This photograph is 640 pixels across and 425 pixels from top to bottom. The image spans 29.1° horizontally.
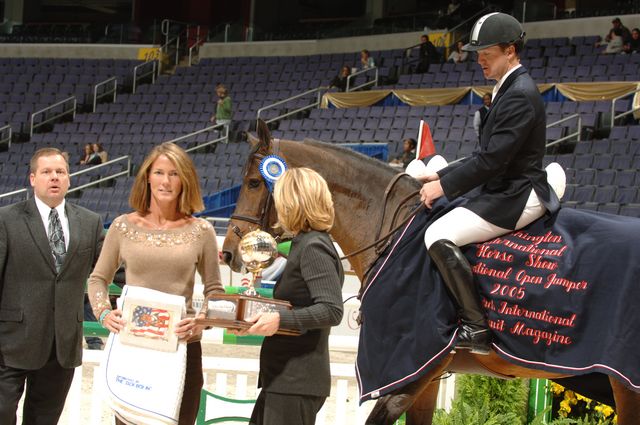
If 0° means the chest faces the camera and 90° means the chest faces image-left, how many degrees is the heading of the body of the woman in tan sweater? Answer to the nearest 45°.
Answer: approximately 0°

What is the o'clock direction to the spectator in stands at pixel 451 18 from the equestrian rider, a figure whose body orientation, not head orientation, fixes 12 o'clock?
The spectator in stands is roughly at 3 o'clock from the equestrian rider.

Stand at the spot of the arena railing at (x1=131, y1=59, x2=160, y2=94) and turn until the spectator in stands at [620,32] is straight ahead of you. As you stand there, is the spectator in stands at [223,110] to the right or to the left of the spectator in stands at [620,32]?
right

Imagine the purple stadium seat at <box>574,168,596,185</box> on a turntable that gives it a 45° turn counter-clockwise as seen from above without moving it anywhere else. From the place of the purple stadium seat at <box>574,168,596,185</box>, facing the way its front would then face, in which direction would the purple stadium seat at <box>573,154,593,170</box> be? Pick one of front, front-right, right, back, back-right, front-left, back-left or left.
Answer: back

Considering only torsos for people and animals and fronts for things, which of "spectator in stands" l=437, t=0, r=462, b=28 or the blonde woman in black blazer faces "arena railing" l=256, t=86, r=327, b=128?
the spectator in stands

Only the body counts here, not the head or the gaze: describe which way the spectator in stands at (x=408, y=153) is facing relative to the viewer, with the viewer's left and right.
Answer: facing the viewer and to the left of the viewer

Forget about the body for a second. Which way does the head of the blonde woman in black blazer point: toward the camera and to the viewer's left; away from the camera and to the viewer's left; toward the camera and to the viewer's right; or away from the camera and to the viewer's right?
away from the camera and to the viewer's left

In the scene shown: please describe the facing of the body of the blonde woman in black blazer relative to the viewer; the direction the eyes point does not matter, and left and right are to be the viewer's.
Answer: facing to the left of the viewer

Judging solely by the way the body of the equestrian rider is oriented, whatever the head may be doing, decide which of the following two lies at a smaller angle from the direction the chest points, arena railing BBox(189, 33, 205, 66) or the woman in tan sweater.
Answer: the woman in tan sweater

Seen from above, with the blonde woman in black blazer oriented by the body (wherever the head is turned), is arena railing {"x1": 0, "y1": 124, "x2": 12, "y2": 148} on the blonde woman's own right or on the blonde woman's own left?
on the blonde woman's own right

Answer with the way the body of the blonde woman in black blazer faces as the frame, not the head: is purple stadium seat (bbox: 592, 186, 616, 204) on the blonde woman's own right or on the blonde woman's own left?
on the blonde woman's own right

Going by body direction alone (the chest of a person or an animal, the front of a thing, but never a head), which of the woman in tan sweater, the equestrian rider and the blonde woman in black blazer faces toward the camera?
the woman in tan sweater

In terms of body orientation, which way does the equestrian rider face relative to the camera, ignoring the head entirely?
to the viewer's left

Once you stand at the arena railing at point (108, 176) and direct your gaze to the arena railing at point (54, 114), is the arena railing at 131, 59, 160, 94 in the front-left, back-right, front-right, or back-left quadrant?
front-right
